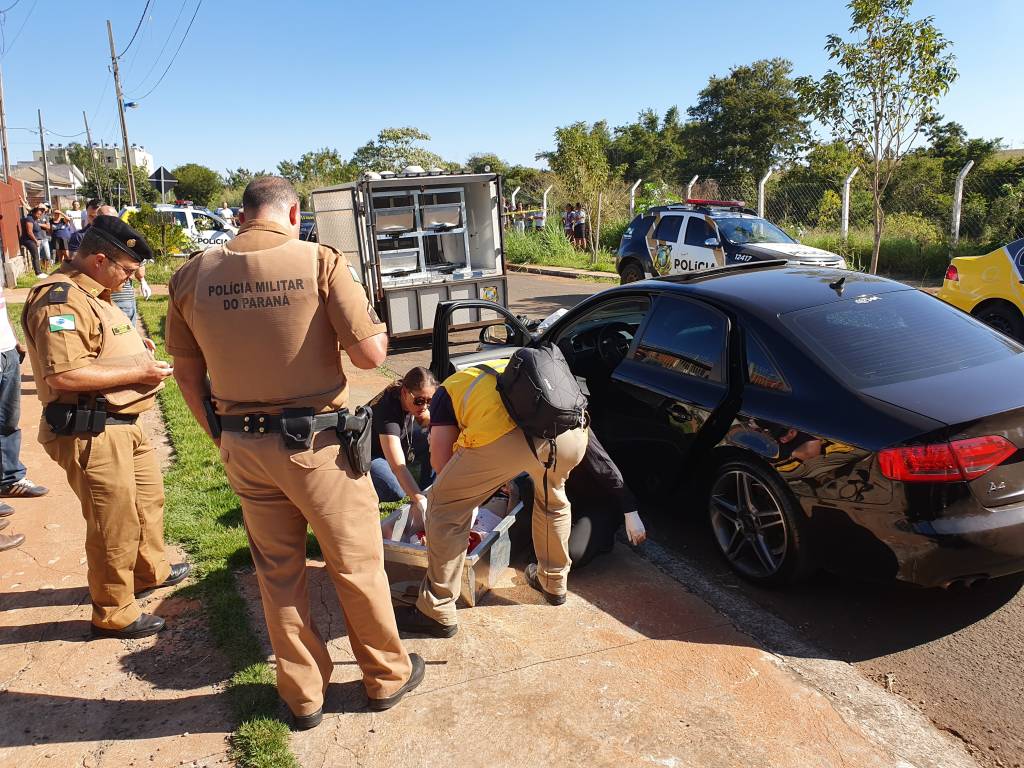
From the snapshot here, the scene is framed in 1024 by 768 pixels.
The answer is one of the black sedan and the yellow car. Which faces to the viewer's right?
the yellow car

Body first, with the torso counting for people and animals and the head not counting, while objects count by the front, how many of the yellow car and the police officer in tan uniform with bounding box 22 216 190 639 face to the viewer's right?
2

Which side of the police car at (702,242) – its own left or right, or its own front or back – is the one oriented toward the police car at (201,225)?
back

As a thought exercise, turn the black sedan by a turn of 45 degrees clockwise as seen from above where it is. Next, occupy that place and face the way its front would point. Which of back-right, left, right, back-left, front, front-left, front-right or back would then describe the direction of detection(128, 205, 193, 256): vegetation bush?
front-left

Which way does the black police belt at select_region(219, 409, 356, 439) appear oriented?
away from the camera

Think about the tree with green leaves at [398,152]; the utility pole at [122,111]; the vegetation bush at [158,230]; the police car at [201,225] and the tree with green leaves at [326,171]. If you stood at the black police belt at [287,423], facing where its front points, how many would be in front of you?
5

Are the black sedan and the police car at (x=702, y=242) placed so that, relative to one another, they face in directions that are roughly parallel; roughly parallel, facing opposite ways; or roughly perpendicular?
roughly parallel, facing opposite ways

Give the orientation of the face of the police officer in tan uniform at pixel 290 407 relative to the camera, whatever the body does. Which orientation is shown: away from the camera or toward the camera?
away from the camera

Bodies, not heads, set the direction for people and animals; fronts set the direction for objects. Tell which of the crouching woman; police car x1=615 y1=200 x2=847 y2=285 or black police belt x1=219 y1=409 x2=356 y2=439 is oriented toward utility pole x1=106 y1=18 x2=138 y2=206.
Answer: the black police belt

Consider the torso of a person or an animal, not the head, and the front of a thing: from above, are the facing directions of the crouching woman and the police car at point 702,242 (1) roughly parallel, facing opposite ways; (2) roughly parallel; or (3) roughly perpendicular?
roughly parallel

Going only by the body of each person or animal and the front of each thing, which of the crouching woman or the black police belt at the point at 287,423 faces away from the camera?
the black police belt

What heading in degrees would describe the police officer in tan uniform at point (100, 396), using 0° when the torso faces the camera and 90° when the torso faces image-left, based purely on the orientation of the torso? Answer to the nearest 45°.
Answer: approximately 270°

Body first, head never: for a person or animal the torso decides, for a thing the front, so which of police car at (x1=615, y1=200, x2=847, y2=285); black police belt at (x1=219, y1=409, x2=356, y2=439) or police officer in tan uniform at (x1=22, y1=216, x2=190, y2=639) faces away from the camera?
the black police belt

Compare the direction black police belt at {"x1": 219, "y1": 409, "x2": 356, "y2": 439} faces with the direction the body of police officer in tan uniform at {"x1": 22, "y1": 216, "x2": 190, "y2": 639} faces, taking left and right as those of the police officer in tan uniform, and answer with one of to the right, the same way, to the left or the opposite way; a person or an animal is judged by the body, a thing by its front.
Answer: to the left

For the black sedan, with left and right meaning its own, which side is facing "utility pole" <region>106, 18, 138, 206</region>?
front

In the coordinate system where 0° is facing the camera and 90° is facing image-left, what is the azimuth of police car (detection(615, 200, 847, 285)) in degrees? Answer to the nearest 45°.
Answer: approximately 315°

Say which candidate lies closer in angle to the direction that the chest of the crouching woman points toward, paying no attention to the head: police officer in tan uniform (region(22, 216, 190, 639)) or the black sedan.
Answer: the black sedan
